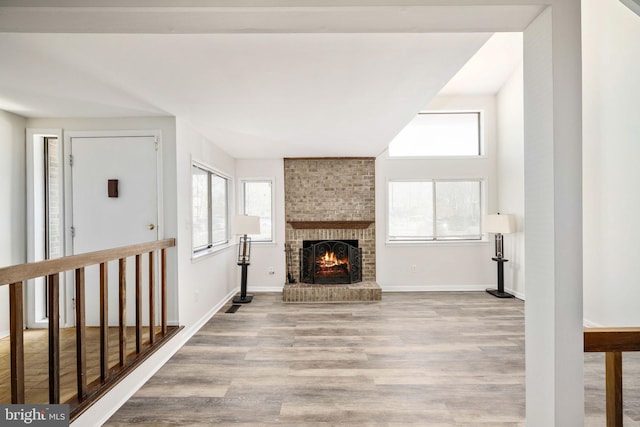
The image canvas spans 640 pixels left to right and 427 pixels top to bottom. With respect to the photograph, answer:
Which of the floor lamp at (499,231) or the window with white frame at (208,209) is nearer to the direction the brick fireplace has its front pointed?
the window with white frame

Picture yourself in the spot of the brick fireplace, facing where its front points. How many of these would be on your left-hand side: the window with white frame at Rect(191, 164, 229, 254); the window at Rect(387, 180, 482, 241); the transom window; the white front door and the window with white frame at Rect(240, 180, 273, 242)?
2

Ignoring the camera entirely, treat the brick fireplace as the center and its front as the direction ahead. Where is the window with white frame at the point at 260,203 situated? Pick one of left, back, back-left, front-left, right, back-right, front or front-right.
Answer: right

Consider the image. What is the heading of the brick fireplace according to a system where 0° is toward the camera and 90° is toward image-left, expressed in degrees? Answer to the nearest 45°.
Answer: approximately 0°

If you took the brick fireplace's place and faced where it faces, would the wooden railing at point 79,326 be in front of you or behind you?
in front

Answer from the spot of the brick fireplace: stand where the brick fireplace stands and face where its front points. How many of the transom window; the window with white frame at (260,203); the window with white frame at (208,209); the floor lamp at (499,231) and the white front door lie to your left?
2

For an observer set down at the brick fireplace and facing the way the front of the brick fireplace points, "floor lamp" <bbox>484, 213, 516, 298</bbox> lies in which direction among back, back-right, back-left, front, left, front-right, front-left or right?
left

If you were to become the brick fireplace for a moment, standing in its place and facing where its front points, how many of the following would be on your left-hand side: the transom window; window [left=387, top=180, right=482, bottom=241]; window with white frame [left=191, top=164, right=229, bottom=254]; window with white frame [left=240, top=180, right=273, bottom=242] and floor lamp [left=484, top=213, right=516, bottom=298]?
3

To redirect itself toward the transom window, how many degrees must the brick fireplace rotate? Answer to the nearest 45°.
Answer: approximately 90° to its left

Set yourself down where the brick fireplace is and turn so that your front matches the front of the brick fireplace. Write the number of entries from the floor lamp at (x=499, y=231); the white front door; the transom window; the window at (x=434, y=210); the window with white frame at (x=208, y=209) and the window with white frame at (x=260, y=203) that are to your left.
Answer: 3

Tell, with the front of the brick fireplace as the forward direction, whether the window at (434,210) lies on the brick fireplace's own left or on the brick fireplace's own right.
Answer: on the brick fireplace's own left

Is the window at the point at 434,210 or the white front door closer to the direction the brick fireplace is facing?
the white front door
